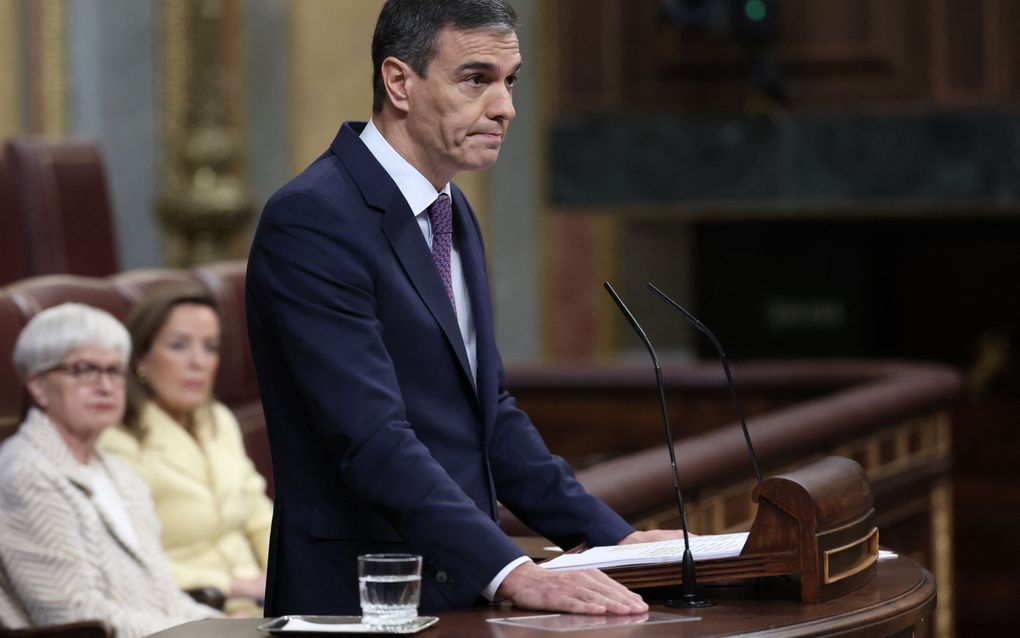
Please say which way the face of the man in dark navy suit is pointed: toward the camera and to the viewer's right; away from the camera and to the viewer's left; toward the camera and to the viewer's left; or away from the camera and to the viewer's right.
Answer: toward the camera and to the viewer's right

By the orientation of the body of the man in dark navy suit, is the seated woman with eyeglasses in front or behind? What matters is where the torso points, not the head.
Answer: behind

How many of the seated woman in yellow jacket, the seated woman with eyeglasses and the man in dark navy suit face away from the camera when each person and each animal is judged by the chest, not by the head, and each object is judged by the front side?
0

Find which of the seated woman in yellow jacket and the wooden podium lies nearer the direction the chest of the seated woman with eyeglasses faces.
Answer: the wooden podium

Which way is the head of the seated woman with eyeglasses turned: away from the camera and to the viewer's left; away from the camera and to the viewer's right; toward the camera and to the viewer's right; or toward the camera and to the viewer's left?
toward the camera and to the viewer's right

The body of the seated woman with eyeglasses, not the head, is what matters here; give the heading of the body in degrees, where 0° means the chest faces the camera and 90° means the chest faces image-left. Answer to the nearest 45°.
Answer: approximately 315°

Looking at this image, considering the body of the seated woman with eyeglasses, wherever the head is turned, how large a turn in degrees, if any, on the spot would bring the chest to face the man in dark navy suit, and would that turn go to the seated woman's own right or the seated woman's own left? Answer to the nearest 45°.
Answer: approximately 45° to the seated woman's own right

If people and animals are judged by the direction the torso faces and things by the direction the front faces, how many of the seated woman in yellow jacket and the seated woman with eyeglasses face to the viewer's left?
0

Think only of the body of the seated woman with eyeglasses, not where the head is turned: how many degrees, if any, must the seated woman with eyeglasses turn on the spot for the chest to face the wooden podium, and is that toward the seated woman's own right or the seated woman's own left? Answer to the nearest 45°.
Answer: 0° — they already face it

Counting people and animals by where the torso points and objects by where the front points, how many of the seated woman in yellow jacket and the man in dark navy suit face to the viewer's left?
0

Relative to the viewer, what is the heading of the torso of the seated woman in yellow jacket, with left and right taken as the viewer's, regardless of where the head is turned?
facing the viewer and to the right of the viewer

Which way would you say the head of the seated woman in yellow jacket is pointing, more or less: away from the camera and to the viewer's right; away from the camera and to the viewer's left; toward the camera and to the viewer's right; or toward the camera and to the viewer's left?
toward the camera and to the viewer's right

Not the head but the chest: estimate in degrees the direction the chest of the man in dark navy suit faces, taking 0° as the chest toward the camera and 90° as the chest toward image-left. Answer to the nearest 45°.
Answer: approximately 315°

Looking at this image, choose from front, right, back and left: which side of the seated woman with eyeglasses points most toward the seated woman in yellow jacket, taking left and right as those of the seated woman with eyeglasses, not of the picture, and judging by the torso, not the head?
left

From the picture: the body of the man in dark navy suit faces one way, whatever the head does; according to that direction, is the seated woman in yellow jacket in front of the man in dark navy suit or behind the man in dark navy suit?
behind
